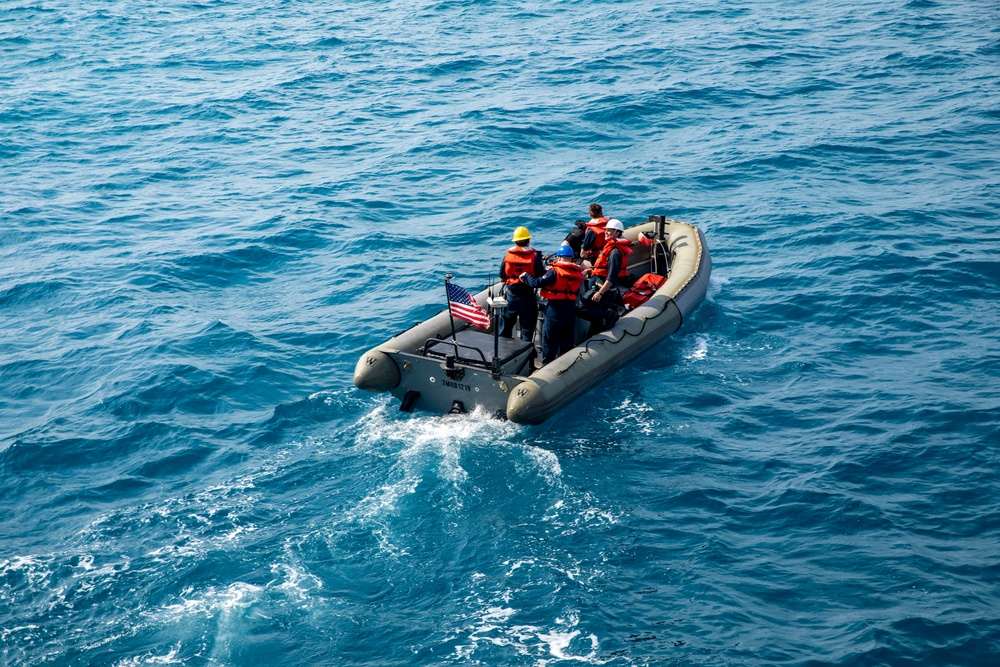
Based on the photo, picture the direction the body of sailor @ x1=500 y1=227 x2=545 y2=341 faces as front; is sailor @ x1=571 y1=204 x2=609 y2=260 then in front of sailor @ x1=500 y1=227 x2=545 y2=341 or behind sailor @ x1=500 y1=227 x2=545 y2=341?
in front

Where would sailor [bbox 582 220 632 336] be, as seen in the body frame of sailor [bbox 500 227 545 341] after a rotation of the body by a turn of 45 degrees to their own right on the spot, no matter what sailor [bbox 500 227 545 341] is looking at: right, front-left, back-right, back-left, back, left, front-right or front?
front

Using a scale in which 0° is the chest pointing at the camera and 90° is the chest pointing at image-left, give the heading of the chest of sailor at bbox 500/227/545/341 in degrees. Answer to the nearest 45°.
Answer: approximately 180°

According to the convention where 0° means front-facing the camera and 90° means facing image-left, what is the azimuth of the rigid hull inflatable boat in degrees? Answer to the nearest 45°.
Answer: approximately 225°
